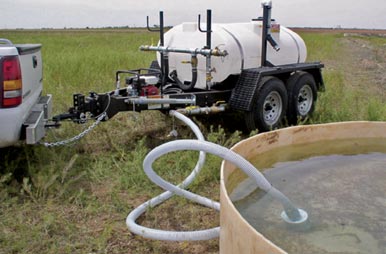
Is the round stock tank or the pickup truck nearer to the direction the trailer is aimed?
the pickup truck

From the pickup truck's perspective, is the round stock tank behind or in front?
behind

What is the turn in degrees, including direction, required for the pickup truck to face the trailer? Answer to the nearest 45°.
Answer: approximately 135° to its right

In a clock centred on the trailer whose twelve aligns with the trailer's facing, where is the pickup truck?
The pickup truck is roughly at 12 o'clock from the trailer.

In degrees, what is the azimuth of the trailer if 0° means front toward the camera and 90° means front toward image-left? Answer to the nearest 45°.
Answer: approximately 45°

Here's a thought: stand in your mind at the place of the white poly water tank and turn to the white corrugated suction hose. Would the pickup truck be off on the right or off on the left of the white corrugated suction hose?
right

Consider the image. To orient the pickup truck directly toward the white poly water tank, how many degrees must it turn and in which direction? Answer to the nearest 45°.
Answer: approximately 135° to its right
